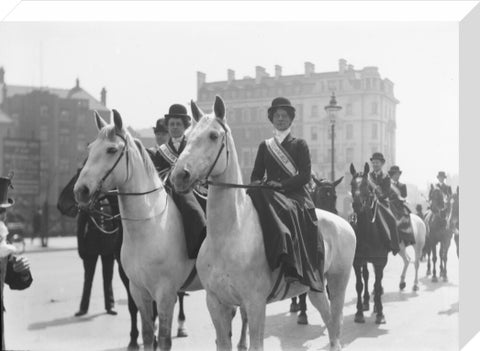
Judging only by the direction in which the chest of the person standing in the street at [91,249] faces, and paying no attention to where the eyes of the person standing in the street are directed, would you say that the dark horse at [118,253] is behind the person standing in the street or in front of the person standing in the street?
in front

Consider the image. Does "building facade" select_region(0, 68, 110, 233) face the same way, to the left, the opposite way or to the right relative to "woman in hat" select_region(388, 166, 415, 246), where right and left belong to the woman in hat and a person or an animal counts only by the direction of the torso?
to the left

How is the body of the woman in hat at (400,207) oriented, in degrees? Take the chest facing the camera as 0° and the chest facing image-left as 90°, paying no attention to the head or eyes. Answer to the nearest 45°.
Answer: approximately 45°

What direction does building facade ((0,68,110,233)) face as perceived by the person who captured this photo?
facing the viewer

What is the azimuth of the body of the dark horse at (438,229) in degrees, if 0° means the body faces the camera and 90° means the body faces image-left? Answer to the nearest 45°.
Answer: approximately 0°

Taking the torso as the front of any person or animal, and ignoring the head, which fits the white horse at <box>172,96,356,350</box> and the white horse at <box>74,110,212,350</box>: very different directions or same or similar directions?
same or similar directions

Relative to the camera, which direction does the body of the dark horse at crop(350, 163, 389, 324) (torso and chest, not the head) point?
toward the camera

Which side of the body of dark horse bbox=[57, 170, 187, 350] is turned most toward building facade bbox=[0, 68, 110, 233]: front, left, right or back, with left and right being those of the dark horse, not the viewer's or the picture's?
right

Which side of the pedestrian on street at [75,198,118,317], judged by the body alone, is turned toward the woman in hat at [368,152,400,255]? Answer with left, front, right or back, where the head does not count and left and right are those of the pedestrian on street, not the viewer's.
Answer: left

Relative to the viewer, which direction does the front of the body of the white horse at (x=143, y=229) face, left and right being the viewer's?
facing the viewer and to the left of the viewer

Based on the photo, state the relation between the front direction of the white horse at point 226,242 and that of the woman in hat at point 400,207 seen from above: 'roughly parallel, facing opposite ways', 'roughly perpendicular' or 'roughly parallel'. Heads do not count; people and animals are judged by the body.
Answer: roughly parallel

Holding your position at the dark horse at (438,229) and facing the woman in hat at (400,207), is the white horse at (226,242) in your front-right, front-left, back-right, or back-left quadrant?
front-left

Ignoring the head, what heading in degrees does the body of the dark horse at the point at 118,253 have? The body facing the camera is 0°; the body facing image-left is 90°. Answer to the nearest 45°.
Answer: approximately 45°

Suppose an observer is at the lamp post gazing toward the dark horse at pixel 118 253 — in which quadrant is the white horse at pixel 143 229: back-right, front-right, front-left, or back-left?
front-left
